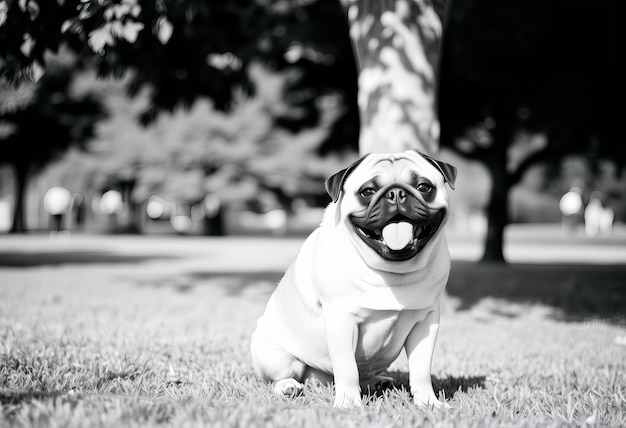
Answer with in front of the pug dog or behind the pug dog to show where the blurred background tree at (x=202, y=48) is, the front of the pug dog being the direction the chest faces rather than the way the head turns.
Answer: behind

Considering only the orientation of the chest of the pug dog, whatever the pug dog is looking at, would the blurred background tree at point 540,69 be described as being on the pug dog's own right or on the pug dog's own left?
on the pug dog's own left

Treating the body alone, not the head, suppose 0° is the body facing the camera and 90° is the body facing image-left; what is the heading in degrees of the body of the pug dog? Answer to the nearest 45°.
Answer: approximately 315°

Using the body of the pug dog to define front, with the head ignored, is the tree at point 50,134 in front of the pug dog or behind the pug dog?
behind
